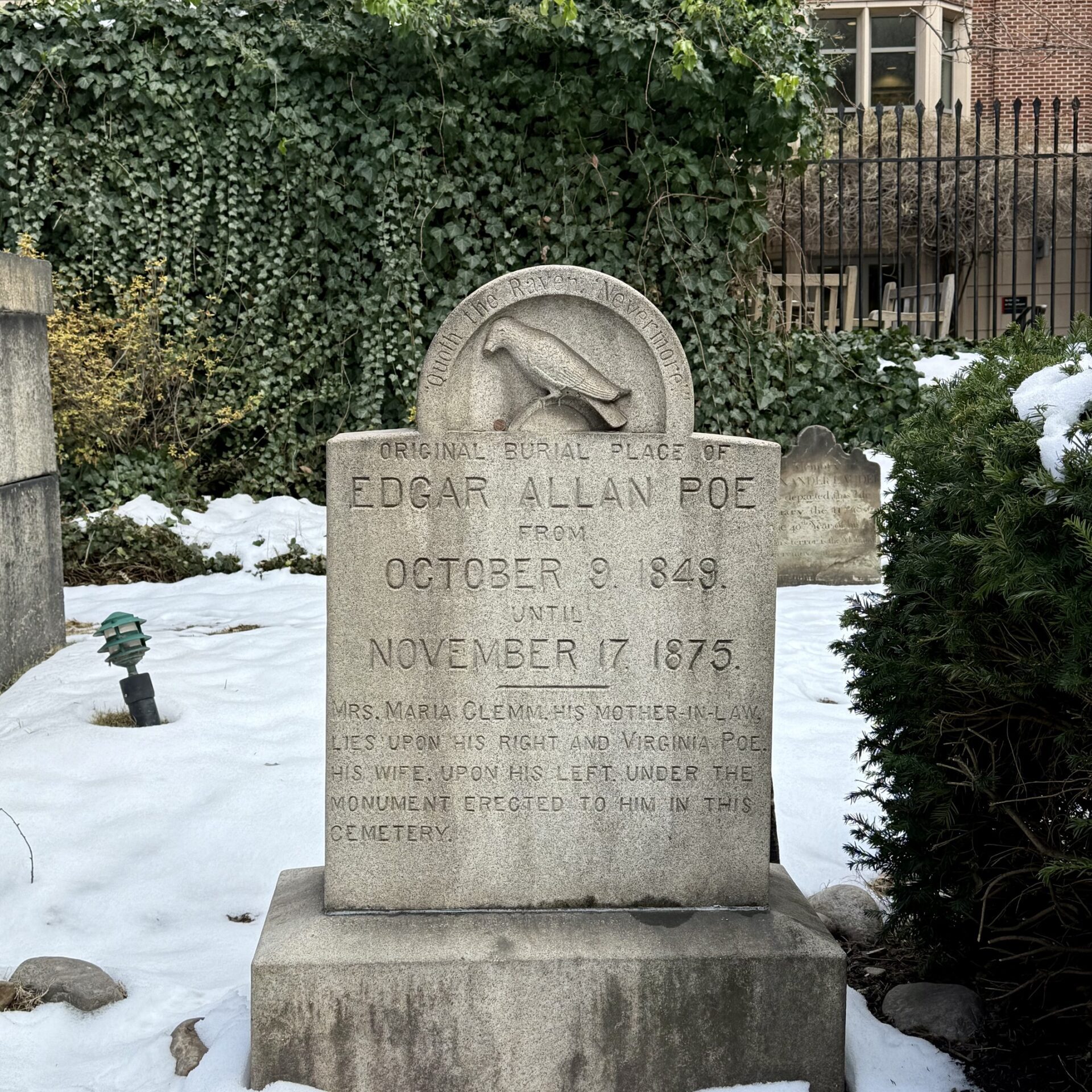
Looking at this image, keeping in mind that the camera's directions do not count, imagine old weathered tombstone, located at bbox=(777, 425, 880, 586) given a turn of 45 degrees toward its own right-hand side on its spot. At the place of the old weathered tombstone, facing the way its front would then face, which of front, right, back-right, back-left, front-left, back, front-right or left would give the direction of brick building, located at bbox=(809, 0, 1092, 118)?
back-right

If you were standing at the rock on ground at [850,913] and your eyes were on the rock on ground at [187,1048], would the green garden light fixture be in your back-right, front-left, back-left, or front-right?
front-right

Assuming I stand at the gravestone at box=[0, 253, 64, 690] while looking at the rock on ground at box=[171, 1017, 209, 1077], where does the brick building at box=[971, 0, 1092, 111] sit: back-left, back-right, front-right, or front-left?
back-left

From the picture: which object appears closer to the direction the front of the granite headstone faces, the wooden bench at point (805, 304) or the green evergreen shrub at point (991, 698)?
the green evergreen shrub

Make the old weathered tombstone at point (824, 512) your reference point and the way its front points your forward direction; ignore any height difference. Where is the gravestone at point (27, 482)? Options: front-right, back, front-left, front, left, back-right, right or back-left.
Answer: front-right

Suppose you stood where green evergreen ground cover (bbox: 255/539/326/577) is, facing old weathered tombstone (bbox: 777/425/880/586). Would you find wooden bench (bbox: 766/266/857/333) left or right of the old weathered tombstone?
left

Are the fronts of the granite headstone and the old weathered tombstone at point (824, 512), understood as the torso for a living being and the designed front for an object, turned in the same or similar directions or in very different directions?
same or similar directions

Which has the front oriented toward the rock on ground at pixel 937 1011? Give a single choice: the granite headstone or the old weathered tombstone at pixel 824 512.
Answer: the old weathered tombstone

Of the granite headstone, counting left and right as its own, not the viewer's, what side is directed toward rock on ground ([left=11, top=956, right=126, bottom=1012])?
right

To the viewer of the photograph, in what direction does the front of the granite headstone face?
facing the viewer

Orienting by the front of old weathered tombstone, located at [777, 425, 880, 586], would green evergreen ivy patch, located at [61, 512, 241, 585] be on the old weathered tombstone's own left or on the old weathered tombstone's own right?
on the old weathered tombstone's own right

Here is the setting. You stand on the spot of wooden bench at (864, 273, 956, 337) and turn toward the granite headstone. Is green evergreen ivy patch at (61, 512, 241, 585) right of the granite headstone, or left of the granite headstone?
right

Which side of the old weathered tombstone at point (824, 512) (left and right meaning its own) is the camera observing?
front

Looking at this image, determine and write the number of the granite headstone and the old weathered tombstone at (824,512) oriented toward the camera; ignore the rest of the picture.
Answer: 2

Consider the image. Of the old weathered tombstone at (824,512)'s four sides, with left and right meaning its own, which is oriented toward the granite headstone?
front

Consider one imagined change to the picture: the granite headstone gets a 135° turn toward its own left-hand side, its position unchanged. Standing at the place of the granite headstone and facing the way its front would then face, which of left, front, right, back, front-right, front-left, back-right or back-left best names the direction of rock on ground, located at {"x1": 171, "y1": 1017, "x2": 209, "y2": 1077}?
back-left

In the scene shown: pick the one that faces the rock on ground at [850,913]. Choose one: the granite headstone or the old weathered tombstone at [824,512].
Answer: the old weathered tombstone
